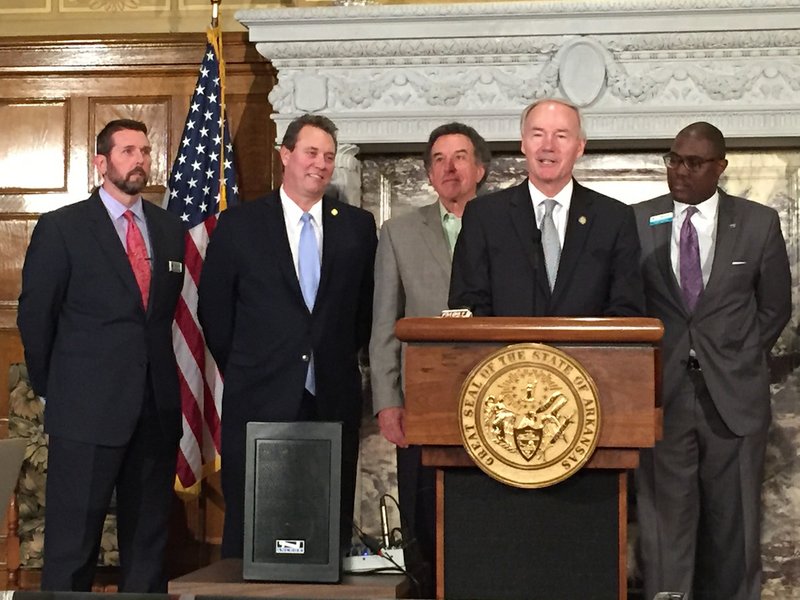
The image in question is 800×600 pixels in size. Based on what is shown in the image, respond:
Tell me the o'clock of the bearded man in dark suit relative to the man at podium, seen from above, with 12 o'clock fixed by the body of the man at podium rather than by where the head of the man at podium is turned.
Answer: The bearded man in dark suit is roughly at 4 o'clock from the man at podium.

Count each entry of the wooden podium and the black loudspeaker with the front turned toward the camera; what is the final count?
2

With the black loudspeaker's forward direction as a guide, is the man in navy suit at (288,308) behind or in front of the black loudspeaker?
behind
